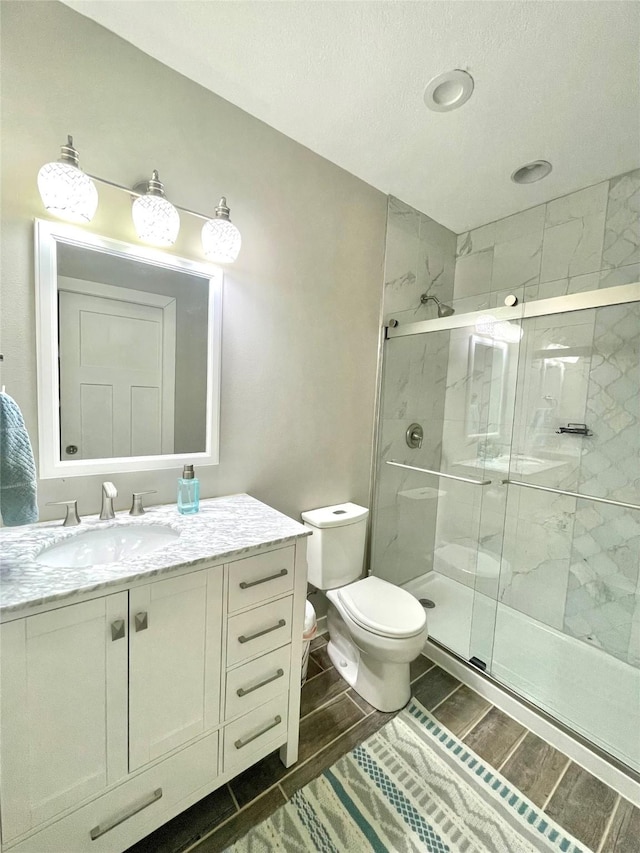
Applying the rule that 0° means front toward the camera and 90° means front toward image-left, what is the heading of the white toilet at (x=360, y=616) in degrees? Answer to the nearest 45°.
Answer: approximately 315°

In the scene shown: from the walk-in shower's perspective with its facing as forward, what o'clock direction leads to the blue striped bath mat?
The blue striped bath mat is roughly at 11 o'clock from the walk-in shower.

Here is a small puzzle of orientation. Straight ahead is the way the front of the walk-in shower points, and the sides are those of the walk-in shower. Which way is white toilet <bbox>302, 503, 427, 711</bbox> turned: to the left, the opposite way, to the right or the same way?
to the left

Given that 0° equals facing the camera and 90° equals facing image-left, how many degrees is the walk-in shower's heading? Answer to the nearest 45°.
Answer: approximately 45°

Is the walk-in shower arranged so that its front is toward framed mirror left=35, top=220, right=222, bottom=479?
yes

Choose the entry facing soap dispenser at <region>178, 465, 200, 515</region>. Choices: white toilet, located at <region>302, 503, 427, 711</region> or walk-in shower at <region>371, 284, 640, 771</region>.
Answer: the walk-in shower

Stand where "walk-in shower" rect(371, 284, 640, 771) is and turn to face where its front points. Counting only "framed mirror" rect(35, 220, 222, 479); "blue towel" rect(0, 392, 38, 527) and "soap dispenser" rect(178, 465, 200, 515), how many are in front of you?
3
